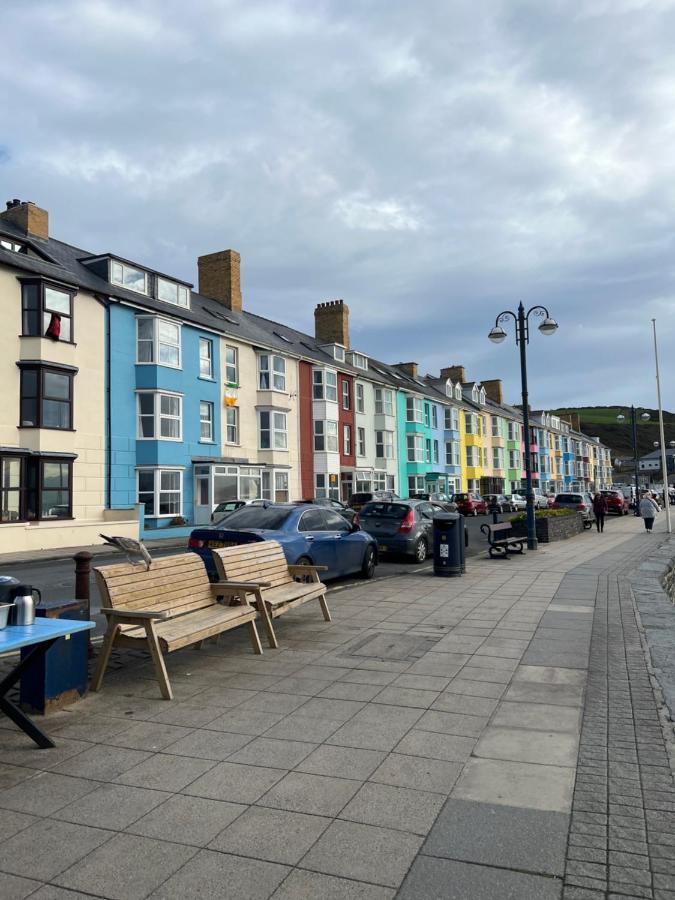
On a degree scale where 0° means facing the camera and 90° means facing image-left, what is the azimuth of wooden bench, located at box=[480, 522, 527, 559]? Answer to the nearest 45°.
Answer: approximately 315°

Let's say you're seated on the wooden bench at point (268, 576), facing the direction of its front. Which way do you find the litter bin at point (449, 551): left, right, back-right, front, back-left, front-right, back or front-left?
left

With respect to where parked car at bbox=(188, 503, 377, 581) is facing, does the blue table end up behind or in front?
behind

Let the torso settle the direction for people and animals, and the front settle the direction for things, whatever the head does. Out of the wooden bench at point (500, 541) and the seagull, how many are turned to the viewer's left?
0

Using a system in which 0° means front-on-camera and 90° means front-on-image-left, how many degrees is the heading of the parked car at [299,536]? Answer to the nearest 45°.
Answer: approximately 225°

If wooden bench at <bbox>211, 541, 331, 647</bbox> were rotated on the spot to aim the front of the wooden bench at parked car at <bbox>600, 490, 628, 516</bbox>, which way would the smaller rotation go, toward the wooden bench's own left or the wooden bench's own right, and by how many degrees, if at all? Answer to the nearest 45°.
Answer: approximately 90° to the wooden bench's own left

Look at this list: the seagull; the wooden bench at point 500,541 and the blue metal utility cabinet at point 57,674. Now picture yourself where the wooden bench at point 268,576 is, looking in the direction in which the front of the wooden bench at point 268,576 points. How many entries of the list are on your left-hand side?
1

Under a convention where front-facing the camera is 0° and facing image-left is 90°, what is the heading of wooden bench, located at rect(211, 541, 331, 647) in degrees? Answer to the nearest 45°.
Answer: approximately 315°

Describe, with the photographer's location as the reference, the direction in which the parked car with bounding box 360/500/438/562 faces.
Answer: facing away from the viewer and to the right of the viewer

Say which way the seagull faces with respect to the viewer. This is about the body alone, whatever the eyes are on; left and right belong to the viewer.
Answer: facing to the right of the viewer

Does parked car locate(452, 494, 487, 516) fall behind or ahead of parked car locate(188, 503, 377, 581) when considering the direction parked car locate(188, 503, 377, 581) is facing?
ahead

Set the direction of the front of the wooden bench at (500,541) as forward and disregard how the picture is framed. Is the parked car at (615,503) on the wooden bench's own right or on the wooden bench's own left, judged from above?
on the wooden bench's own left

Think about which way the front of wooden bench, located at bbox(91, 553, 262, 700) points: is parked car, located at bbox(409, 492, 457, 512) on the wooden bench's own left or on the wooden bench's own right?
on the wooden bench's own left
